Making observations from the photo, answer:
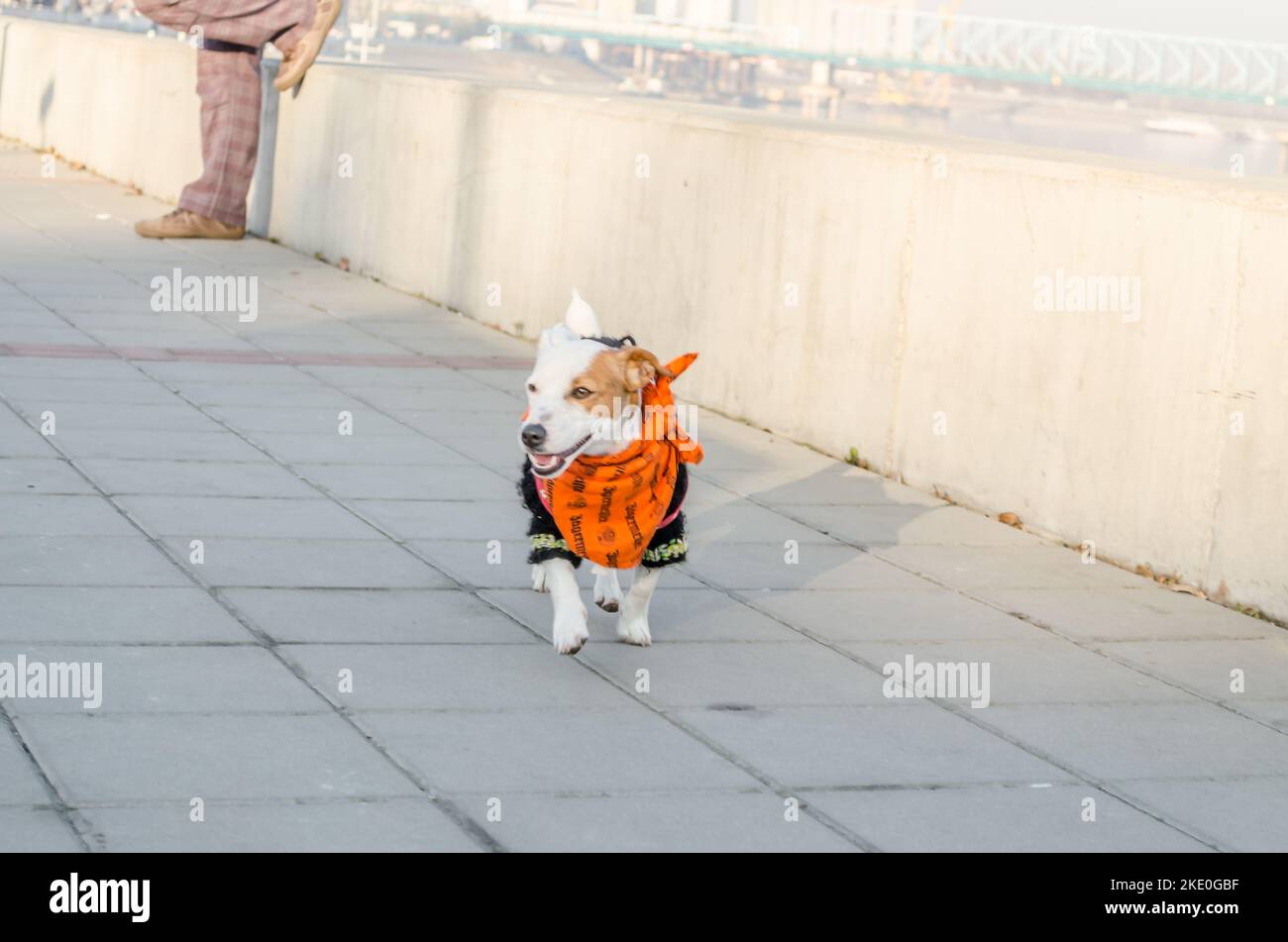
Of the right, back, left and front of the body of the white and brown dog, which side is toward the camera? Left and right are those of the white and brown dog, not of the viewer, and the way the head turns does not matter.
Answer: front

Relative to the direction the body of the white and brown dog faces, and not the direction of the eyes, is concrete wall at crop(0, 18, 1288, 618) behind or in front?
behind
